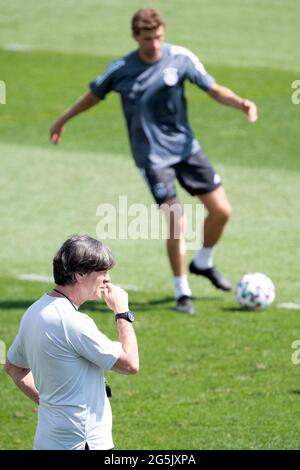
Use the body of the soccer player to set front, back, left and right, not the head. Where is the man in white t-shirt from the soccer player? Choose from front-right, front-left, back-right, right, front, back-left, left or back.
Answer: front

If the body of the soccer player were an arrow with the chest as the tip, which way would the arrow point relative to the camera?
toward the camera

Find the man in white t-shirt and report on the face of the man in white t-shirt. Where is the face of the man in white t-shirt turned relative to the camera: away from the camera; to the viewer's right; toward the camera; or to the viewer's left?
to the viewer's right
